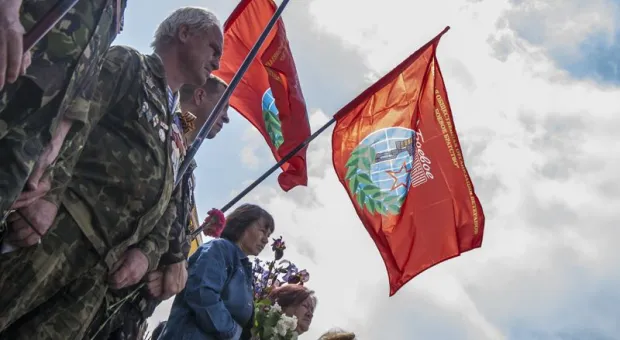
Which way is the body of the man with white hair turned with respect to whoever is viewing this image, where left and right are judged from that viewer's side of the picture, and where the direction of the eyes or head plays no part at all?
facing the viewer and to the right of the viewer

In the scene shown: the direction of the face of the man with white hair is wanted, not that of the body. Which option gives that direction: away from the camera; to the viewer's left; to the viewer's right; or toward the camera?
to the viewer's right
